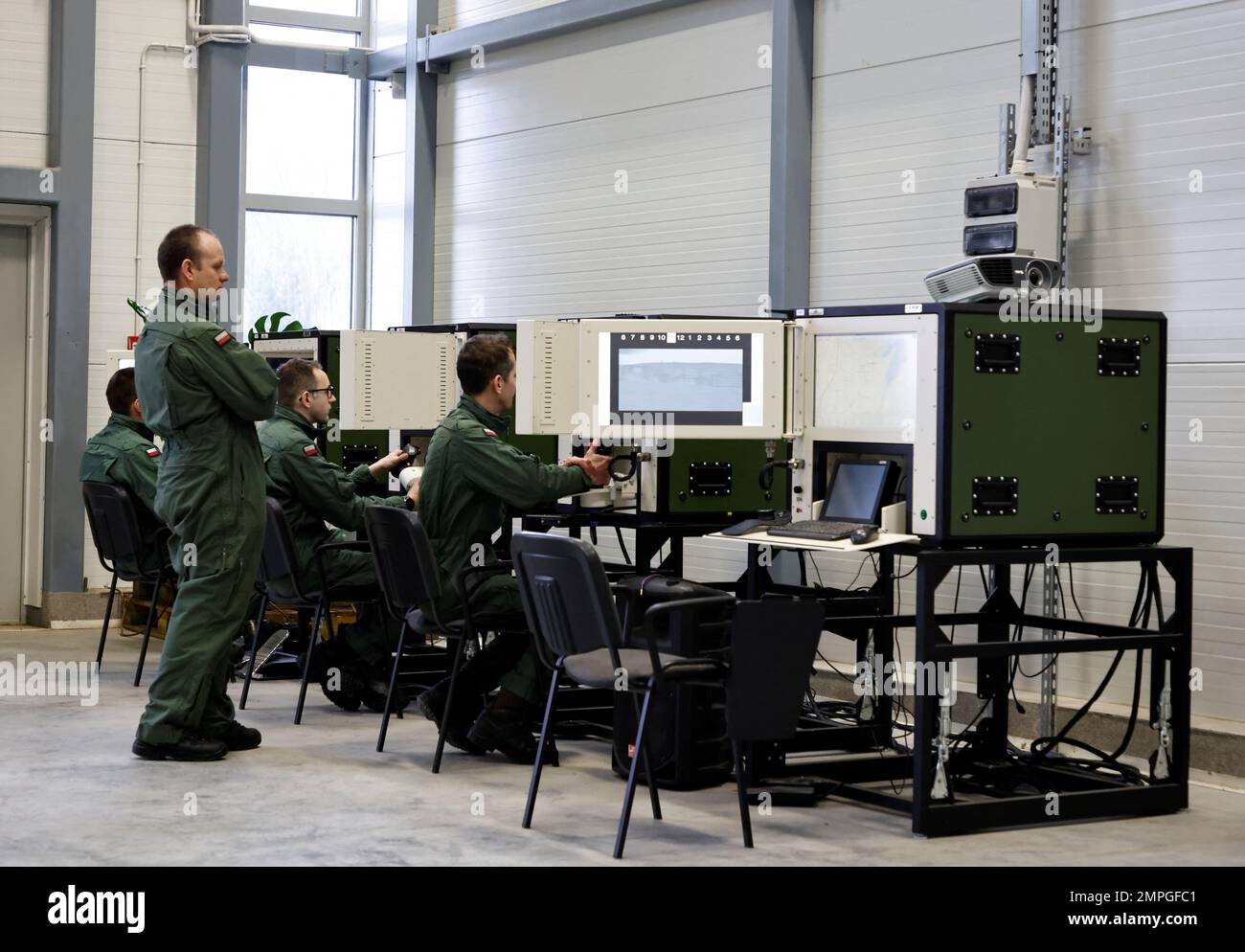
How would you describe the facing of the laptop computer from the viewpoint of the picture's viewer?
facing the viewer and to the left of the viewer

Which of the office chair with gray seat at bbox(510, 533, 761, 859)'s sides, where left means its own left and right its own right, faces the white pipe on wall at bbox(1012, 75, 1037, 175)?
front

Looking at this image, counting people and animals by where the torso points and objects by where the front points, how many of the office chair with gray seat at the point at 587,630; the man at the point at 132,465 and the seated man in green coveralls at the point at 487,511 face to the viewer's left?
0

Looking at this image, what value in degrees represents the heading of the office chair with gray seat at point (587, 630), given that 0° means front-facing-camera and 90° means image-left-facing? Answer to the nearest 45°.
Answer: approximately 225°

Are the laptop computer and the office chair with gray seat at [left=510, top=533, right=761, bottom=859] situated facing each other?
yes

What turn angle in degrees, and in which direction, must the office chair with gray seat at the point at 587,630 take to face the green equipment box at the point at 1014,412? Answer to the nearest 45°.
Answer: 0° — it already faces it

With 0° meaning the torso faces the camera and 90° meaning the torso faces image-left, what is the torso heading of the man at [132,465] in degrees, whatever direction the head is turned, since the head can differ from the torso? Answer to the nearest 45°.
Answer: approximately 225°

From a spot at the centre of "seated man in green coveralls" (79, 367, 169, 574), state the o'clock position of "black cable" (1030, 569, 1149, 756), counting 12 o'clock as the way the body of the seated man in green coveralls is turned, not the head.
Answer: The black cable is roughly at 3 o'clock from the seated man in green coveralls.

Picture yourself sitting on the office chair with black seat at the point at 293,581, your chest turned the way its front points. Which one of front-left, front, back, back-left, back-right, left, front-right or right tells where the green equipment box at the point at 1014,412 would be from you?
right

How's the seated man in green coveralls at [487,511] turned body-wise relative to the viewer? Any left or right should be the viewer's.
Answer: facing away from the viewer and to the right of the viewer

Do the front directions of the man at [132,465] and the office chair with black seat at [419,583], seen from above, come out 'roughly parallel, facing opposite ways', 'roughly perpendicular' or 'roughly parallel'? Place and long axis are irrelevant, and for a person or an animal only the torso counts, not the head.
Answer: roughly parallel

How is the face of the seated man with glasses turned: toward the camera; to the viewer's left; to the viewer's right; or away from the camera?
to the viewer's right

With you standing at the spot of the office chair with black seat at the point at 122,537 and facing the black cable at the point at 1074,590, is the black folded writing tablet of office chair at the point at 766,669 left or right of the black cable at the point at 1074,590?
right

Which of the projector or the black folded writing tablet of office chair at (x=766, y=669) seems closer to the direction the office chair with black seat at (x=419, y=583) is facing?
the projector

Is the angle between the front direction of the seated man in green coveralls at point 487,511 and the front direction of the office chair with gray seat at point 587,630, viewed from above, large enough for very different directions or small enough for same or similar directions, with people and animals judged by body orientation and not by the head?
same or similar directions

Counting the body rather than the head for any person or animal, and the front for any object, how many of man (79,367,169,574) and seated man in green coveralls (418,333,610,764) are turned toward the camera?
0

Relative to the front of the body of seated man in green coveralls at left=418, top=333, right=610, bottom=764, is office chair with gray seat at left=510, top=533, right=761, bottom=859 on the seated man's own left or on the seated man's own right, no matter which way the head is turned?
on the seated man's own right

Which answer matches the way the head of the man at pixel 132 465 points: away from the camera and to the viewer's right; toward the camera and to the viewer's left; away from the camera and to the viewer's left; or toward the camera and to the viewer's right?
away from the camera and to the viewer's right

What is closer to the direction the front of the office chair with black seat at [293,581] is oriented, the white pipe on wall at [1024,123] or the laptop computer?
the white pipe on wall

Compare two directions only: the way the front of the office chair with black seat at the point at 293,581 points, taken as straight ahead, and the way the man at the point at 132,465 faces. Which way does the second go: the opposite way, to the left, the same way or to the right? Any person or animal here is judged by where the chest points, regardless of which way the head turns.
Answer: the same way

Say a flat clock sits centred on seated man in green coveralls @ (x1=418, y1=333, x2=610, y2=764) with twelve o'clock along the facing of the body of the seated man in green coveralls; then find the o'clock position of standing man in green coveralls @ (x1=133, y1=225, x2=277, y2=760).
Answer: The standing man in green coveralls is roughly at 7 o'clock from the seated man in green coveralls.

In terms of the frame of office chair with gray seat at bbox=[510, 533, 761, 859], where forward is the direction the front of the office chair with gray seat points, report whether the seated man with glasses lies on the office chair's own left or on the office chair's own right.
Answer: on the office chair's own left
